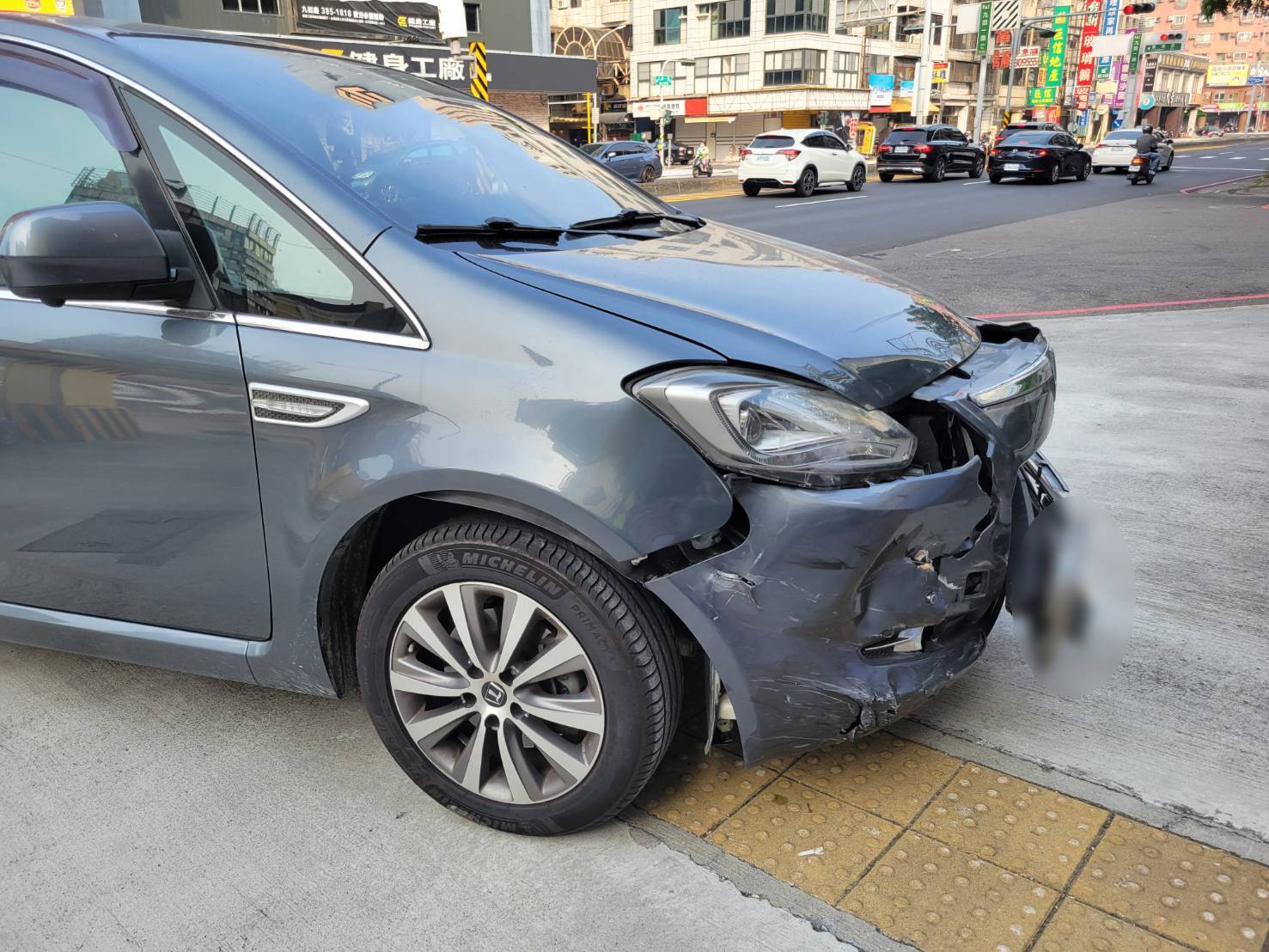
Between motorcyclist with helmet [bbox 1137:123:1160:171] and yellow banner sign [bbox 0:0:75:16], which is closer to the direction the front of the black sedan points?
the motorcyclist with helmet

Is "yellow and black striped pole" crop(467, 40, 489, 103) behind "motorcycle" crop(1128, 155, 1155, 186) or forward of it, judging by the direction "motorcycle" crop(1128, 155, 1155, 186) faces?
behind

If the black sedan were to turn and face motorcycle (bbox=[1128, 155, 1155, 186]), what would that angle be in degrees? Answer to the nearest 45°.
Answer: approximately 45° to its right

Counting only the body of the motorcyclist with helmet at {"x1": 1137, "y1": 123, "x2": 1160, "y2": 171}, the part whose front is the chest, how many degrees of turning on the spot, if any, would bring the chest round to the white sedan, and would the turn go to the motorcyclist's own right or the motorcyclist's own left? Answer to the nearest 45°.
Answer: approximately 45° to the motorcyclist's own left

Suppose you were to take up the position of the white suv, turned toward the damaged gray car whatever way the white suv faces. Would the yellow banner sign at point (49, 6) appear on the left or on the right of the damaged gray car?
right

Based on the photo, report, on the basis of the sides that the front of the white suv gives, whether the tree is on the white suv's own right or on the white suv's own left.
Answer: on the white suv's own right

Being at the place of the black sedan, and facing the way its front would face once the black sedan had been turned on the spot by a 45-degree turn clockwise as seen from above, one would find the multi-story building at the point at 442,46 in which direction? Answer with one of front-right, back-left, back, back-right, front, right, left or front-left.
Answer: back
